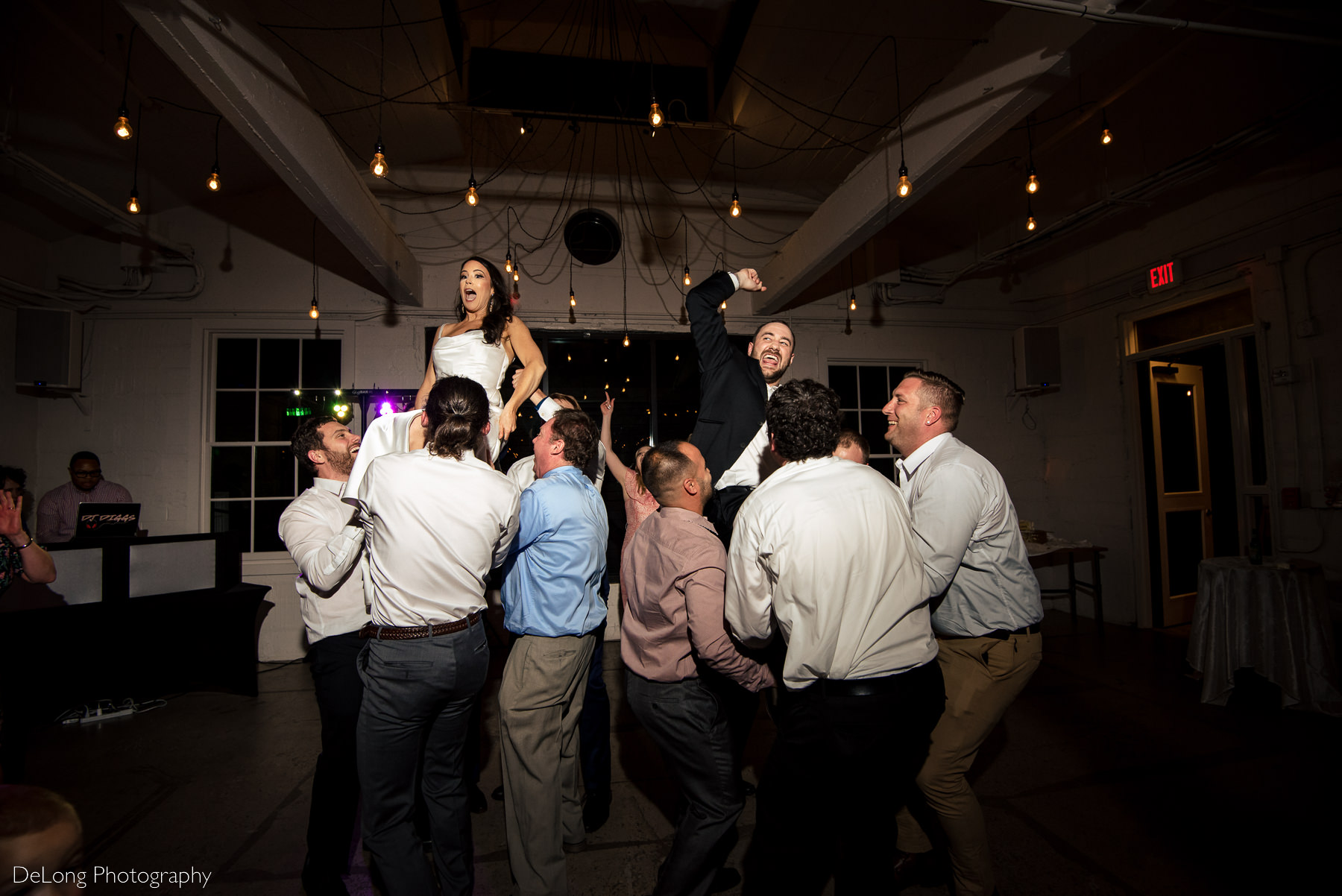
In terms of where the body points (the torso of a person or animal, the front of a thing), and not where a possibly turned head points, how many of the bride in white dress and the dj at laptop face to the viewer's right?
0

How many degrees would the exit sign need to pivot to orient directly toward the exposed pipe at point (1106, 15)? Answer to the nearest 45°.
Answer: approximately 45° to its left

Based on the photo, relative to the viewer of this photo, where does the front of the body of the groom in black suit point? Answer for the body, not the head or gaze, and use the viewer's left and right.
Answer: facing the viewer and to the right of the viewer

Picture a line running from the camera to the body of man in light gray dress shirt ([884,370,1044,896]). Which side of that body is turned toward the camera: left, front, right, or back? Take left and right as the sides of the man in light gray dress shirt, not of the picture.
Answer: left

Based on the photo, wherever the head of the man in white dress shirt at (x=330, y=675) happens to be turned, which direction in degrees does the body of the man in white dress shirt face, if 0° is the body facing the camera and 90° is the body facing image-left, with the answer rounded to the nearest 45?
approximately 270°

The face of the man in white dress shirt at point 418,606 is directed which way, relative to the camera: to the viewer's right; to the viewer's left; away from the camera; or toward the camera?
away from the camera

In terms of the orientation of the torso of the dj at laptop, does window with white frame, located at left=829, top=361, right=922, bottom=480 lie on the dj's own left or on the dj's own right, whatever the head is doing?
on the dj's own left

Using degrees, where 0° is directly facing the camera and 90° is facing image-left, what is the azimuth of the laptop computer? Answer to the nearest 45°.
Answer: approximately 180°

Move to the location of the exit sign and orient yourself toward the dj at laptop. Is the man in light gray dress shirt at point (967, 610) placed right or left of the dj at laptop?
left

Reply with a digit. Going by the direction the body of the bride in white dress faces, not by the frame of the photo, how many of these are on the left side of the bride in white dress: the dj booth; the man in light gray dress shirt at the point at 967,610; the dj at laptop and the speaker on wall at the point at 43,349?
1

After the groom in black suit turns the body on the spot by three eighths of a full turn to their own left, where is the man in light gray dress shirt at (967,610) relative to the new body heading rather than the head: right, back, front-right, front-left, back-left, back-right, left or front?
right

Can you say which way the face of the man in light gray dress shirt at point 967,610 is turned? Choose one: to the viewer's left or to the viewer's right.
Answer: to the viewer's left
